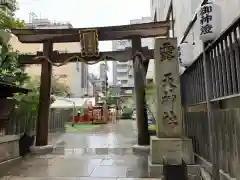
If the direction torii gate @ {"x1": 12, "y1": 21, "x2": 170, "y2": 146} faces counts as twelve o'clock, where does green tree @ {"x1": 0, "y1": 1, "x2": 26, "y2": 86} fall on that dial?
The green tree is roughly at 3 o'clock from the torii gate.

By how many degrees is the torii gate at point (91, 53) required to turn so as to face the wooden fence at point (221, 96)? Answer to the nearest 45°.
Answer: approximately 45° to its left

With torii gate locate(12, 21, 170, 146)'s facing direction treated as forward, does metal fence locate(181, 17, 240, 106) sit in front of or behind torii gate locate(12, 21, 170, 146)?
in front

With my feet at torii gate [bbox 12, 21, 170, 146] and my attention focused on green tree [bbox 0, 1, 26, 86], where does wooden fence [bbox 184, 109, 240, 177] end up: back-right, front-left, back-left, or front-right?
back-left

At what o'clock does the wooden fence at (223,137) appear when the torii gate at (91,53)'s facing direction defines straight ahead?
The wooden fence is roughly at 11 o'clock from the torii gate.

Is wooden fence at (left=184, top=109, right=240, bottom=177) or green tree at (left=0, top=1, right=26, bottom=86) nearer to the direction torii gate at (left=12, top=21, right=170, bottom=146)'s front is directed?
the wooden fence

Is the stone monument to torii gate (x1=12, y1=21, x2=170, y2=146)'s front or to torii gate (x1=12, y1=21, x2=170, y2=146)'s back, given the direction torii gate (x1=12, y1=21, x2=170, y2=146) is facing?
to the front

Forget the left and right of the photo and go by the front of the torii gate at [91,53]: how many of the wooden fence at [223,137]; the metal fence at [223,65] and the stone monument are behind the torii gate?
0

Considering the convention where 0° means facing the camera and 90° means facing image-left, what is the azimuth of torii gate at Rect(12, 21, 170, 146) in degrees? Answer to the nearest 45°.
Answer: approximately 0°
